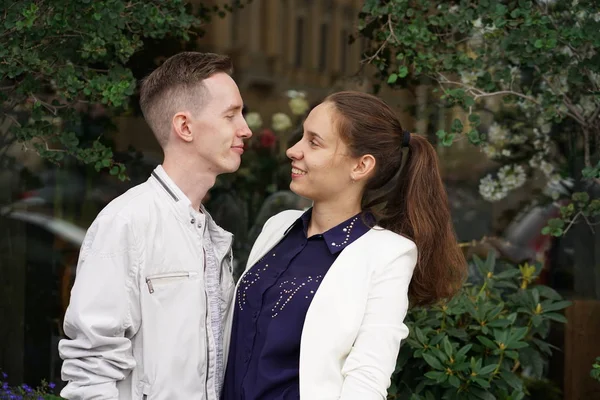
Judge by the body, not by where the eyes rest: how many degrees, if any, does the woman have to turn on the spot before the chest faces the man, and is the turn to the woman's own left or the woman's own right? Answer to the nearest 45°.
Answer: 0° — they already face them

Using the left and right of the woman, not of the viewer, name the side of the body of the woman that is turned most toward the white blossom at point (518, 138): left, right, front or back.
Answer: back

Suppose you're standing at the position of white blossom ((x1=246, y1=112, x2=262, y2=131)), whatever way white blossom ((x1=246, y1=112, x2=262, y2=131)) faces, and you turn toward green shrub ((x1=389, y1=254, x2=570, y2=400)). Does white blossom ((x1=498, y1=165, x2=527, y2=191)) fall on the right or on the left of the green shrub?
left

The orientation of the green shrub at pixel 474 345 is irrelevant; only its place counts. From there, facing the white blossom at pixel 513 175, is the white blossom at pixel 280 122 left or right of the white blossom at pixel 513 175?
left

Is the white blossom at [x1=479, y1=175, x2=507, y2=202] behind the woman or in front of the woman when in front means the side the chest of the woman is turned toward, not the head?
behind

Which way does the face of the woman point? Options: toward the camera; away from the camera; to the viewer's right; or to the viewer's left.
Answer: to the viewer's left

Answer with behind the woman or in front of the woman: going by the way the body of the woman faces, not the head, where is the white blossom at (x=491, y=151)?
behind

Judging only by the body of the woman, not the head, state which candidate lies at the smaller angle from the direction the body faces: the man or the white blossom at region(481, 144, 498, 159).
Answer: the man

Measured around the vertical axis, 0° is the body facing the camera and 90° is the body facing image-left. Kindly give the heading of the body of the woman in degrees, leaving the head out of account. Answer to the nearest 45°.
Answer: approximately 45°

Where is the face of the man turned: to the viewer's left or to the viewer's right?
to the viewer's right

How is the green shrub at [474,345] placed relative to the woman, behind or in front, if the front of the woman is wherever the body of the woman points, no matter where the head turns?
behind

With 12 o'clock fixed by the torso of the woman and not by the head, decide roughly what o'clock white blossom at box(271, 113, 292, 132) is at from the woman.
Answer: The white blossom is roughly at 4 o'clock from the woman.
